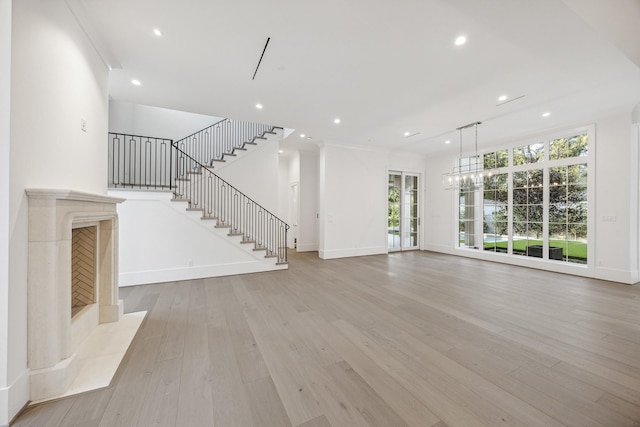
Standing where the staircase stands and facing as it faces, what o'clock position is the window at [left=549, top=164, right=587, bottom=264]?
The window is roughly at 1 o'clock from the staircase.

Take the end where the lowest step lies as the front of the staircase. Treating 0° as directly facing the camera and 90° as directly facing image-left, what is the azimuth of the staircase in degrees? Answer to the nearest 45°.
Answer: approximately 270°

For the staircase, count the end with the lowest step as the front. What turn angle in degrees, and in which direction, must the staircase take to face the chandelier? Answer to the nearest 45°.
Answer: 0° — it already faces it

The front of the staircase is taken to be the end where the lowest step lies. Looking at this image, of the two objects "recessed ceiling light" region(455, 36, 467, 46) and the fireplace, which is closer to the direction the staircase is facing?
the recessed ceiling light

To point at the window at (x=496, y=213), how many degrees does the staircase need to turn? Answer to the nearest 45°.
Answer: approximately 45° to its right

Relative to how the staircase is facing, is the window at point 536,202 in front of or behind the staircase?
in front

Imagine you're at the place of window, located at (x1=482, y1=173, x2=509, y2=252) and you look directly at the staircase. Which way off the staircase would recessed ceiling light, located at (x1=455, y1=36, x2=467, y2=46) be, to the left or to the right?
left

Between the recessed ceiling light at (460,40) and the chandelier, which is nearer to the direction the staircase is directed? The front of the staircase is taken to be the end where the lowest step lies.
the chandelier

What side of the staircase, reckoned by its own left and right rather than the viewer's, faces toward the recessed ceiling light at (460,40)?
right

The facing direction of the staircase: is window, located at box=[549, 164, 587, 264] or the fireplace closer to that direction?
the window
